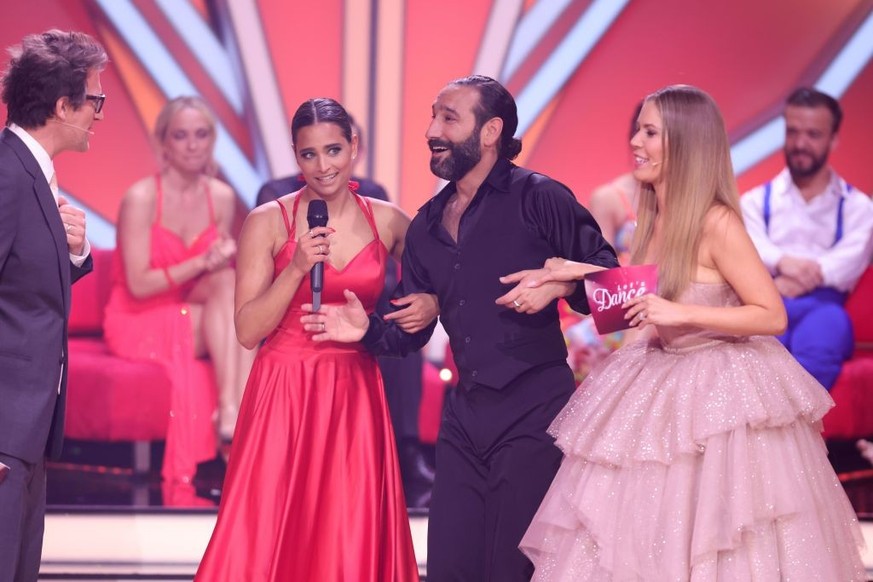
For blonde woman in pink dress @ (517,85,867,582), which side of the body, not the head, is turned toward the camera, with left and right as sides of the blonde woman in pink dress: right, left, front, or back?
left

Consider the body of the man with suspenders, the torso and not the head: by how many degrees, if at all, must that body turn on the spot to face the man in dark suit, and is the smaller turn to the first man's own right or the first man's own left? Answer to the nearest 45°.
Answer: approximately 45° to the first man's own right

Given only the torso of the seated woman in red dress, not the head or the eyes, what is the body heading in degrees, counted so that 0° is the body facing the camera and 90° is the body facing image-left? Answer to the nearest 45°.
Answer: approximately 315°

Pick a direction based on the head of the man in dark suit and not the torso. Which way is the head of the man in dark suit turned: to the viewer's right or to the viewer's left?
to the viewer's right

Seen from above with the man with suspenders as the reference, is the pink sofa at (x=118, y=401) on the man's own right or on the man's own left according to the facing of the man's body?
on the man's own right

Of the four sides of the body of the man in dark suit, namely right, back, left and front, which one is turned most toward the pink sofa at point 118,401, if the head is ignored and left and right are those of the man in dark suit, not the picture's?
left

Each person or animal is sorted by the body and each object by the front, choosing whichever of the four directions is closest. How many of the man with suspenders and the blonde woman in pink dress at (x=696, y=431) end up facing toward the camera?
1

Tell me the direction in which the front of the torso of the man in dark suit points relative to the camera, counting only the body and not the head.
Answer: to the viewer's right

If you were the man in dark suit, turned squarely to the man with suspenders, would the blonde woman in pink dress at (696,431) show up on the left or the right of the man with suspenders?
right
